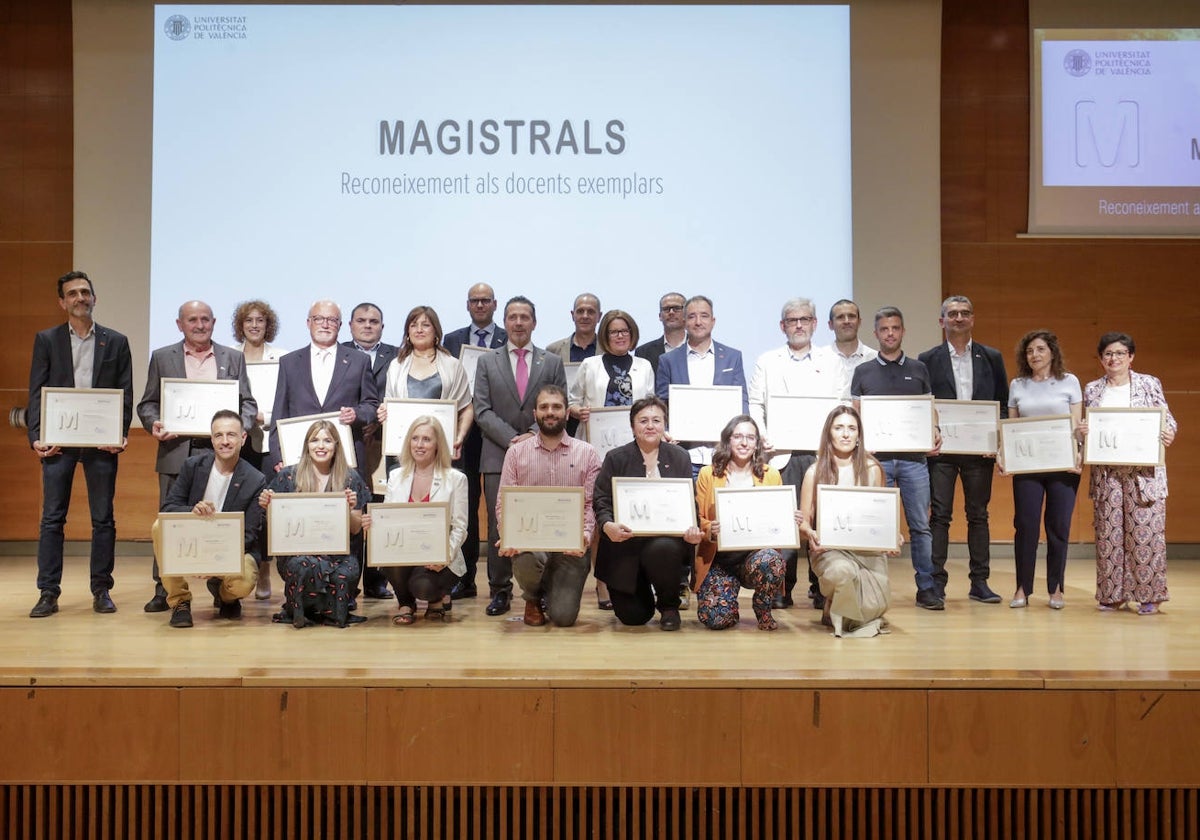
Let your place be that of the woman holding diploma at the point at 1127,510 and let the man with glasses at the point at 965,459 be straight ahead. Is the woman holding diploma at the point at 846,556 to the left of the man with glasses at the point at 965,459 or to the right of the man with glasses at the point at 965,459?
left

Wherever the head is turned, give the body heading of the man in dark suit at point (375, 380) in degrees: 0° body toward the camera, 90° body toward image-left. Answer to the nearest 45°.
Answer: approximately 0°

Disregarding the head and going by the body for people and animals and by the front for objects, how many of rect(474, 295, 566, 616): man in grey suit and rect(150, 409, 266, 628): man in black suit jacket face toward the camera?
2

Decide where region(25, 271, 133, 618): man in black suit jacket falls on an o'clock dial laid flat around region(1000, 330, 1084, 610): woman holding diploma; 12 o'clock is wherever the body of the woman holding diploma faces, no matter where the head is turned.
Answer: The man in black suit jacket is roughly at 2 o'clock from the woman holding diploma.

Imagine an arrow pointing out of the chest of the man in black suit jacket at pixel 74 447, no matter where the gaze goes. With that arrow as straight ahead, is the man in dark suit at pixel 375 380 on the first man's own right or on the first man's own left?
on the first man's own left

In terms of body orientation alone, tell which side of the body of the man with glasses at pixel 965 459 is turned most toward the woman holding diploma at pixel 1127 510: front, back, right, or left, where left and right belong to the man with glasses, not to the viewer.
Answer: left

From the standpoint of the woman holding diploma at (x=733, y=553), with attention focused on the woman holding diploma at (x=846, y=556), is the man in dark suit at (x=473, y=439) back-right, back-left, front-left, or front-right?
back-left
